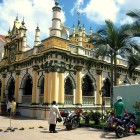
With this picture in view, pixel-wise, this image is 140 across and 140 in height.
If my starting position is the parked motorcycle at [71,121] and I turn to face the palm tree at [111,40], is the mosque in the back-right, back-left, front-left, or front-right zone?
front-left

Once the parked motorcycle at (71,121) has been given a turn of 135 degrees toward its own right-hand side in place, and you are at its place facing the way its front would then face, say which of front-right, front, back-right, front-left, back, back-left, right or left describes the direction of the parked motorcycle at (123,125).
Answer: back-right

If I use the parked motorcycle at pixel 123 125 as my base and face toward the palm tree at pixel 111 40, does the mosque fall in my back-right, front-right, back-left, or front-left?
front-left
